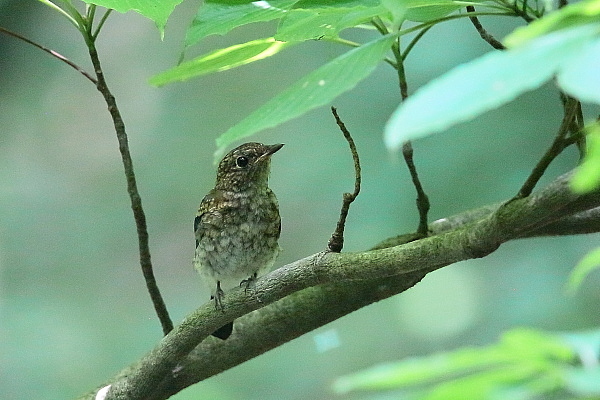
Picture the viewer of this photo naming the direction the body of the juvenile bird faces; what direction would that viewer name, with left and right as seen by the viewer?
facing the viewer and to the right of the viewer

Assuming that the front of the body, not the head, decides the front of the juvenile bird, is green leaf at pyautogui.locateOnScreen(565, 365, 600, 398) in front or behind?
in front

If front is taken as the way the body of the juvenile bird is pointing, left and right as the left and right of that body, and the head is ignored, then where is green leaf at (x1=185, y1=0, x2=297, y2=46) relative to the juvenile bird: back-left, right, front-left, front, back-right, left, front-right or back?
front-right

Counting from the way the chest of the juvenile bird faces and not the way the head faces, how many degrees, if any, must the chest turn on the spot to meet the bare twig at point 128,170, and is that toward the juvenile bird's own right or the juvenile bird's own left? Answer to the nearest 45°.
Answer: approximately 45° to the juvenile bird's own right
